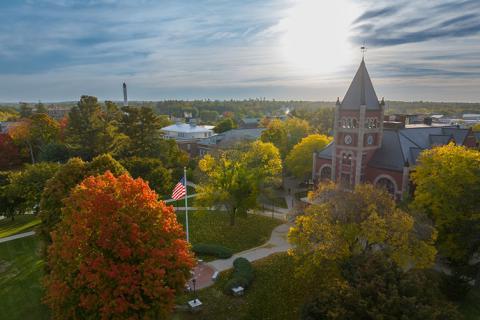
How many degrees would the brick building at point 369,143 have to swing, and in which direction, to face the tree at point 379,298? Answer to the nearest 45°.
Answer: approximately 45° to its left

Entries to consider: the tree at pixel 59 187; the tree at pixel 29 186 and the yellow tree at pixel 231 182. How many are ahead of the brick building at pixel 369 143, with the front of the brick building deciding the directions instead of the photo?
3

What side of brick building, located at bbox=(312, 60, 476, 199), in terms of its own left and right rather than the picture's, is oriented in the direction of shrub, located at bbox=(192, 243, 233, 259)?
front

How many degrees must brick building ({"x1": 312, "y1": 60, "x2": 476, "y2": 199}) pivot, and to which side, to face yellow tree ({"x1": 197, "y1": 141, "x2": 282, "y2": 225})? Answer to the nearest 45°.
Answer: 0° — it already faces it

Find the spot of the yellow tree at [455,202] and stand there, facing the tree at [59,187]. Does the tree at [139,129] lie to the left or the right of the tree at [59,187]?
right

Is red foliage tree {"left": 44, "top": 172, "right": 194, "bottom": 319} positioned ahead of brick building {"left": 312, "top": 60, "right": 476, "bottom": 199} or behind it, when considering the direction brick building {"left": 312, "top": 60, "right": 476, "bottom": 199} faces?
ahead

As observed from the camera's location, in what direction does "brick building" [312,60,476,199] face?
facing the viewer and to the left of the viewer

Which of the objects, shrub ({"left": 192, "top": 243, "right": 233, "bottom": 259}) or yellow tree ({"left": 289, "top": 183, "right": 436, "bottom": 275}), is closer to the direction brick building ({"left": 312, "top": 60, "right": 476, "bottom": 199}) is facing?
the shrub

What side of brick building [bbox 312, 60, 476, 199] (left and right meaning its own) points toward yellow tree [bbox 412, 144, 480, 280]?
left

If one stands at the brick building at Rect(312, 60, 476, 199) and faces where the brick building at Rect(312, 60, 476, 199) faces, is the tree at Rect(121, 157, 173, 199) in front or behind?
in front
